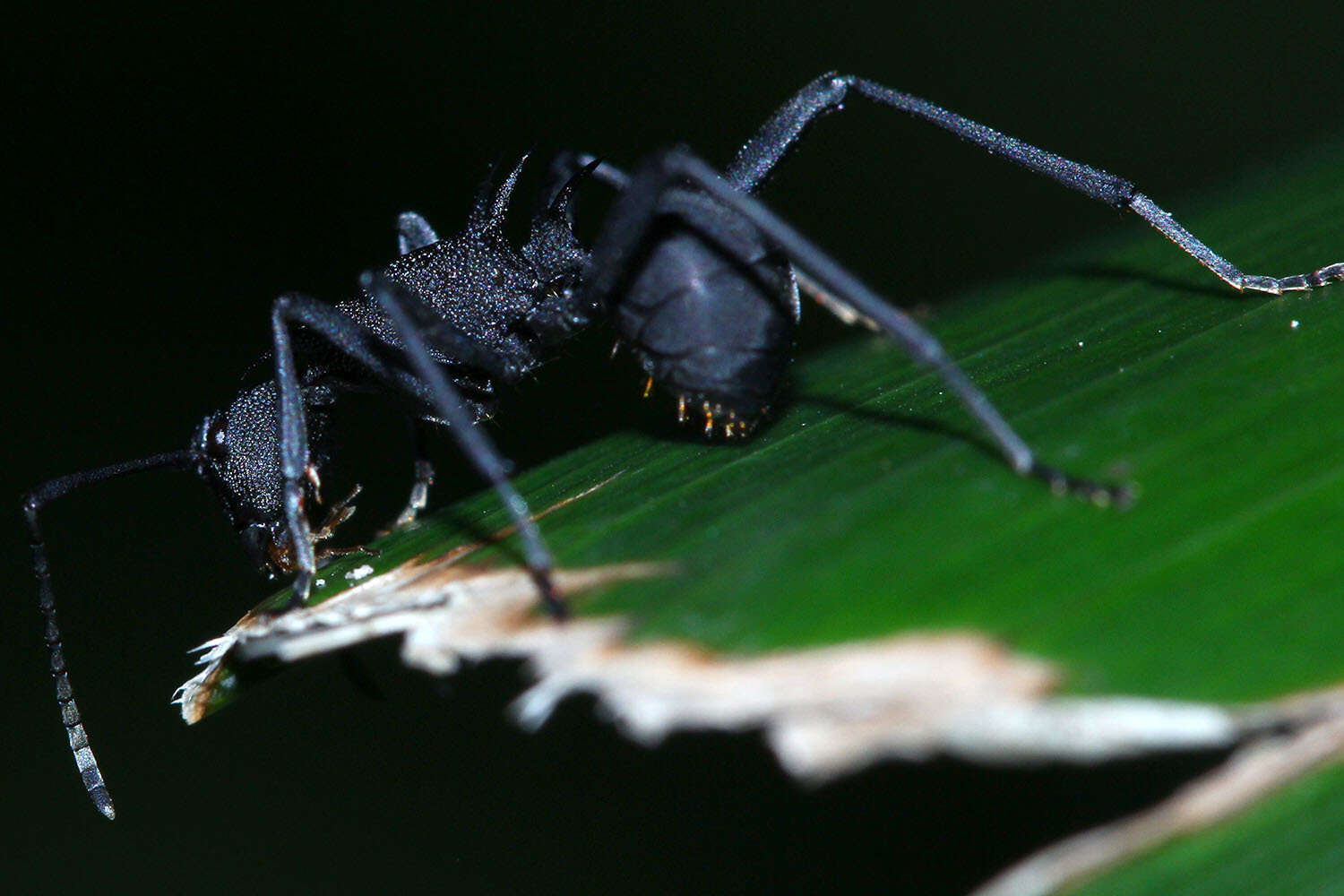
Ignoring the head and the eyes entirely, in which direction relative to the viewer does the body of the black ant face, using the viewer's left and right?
facing to the left of the viewer
